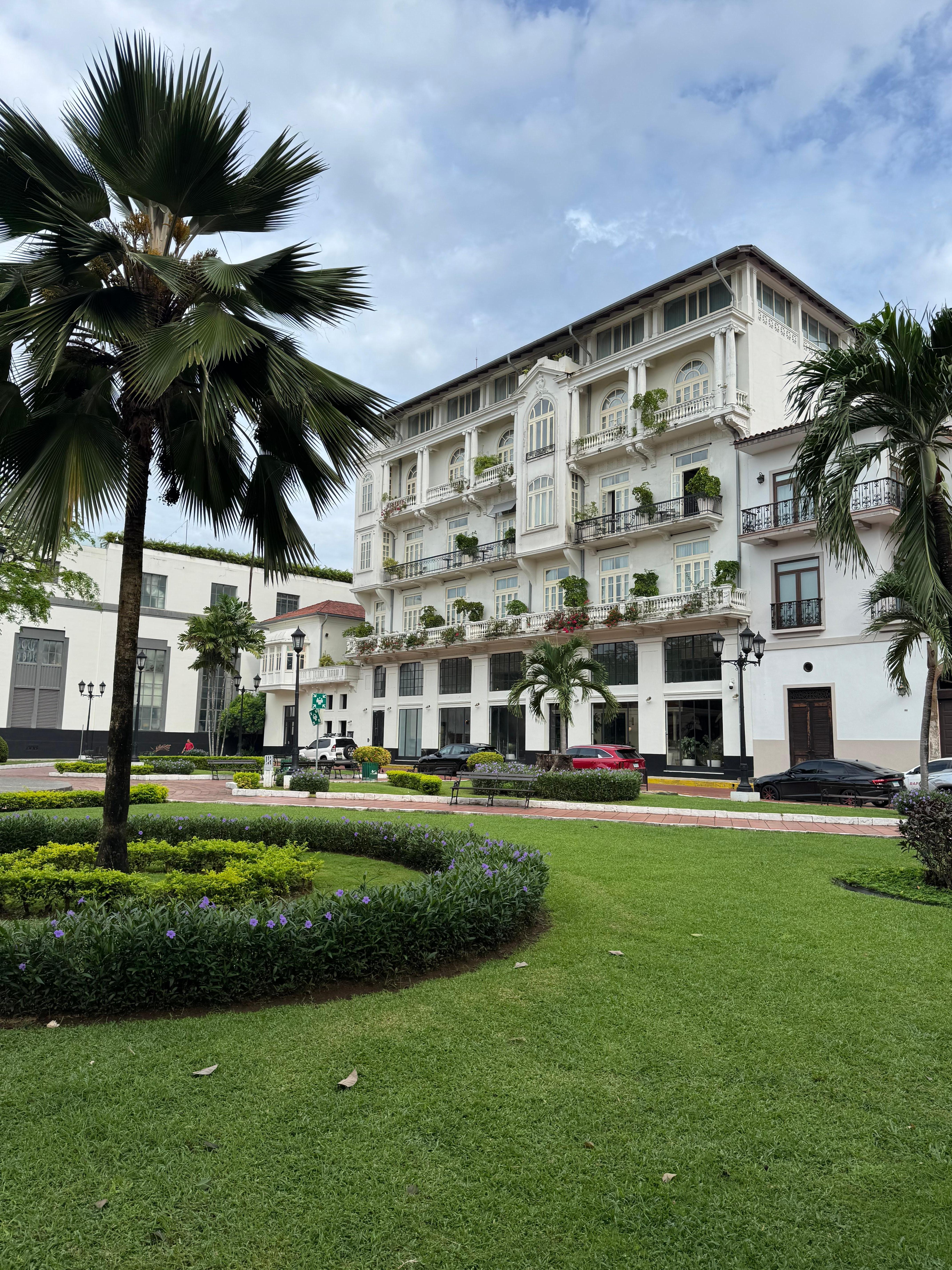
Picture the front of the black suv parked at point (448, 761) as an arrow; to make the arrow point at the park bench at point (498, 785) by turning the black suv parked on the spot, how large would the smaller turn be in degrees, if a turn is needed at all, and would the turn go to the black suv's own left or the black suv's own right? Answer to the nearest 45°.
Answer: approximately 135° to the black suv's own left

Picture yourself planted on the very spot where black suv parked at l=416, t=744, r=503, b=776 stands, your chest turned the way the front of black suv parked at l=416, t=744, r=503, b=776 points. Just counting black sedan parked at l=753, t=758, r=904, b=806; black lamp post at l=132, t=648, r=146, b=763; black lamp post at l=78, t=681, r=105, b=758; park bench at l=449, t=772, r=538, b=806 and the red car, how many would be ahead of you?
2

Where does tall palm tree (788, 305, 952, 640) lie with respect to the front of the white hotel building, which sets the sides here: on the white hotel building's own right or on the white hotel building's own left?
on the white hotel building's own left

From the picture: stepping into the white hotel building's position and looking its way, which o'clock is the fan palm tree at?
The fan palm tree is roughly at 11 o'clock from the white hotel building.

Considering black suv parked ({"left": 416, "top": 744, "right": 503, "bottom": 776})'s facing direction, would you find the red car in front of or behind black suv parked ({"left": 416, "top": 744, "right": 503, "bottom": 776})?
behind

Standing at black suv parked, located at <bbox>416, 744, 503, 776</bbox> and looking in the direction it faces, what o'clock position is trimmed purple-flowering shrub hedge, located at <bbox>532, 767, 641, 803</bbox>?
The trimmed purple-flowering shrub hedge is roughly at 7 o'clock from the black suv parked.

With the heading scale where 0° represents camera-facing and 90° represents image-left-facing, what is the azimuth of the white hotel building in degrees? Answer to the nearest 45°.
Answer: approximately 45°

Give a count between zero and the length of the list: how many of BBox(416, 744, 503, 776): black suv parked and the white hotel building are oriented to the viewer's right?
0

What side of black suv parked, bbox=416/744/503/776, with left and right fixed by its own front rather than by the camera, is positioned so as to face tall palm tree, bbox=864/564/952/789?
back

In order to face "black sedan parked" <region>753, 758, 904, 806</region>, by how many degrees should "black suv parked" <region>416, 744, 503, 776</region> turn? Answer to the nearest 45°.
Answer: approximately 180°

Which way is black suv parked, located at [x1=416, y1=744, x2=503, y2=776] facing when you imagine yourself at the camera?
facing away from the viewer and to the left of the viewer

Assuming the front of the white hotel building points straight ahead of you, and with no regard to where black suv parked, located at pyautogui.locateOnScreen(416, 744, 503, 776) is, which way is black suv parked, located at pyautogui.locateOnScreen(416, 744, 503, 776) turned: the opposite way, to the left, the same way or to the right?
to the right
